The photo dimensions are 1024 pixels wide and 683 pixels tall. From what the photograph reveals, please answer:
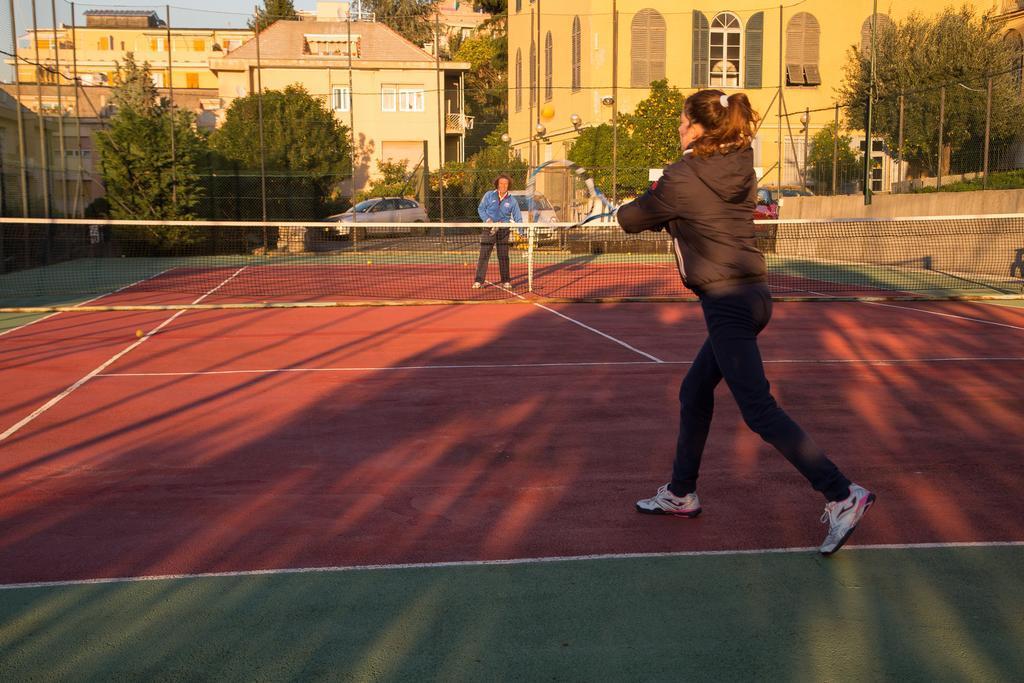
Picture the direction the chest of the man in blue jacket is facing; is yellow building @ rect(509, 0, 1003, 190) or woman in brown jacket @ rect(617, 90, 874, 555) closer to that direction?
the woman in brown jacket

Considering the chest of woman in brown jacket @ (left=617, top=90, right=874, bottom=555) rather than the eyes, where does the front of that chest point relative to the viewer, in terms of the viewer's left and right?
facing away from the viewer and to the left of the viewer

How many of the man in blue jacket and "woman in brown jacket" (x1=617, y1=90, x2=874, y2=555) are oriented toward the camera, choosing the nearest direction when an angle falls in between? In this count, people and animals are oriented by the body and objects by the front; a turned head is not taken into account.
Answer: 1

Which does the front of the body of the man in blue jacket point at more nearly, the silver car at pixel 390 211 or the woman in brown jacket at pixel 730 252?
the woman in brown jacket

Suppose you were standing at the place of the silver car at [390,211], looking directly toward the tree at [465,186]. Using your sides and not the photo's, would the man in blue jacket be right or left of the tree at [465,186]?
right

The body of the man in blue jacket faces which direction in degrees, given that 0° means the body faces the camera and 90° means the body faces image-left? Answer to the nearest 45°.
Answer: approximately 0°

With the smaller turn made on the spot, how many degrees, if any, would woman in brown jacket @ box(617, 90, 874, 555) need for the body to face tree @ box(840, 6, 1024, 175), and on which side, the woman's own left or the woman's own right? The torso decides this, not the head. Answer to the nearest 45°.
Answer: approximately 45° to the woman's own right

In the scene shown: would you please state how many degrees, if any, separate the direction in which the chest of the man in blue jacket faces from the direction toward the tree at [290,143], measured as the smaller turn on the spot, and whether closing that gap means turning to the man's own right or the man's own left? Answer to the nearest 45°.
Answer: approximately 180°
